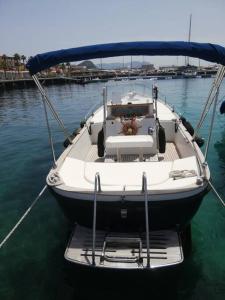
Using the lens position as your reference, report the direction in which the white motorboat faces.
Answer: facing away from the viewer
